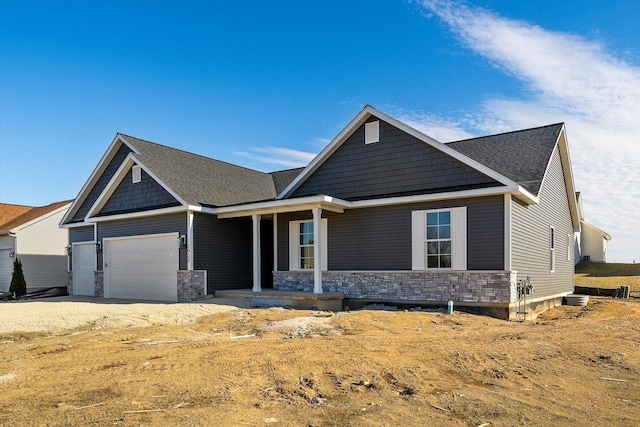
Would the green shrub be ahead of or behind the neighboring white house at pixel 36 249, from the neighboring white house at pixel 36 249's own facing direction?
ahead

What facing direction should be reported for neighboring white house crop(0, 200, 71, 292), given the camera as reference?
facing the viewer and to the left of the viewer

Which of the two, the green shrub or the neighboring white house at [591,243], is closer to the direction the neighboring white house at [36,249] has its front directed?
the green shrub
